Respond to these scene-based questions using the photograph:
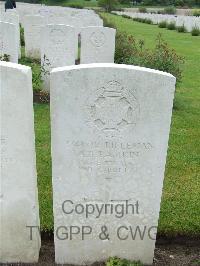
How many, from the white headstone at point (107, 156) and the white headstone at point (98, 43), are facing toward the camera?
2

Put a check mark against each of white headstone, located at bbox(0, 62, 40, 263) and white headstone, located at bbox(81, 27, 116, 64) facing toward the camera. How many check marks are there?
2

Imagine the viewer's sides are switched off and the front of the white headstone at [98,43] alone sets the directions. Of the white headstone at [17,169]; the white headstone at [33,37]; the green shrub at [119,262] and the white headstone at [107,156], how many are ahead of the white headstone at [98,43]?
3

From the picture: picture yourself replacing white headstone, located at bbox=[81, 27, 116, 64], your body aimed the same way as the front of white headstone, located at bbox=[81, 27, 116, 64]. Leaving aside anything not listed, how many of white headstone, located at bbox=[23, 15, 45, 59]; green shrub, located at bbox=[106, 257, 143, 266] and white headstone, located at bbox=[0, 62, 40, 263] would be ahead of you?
2

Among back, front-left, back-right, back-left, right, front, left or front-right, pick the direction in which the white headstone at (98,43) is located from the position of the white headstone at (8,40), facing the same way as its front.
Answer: left

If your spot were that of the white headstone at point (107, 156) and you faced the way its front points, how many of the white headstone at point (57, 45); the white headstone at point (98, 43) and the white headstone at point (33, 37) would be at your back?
3

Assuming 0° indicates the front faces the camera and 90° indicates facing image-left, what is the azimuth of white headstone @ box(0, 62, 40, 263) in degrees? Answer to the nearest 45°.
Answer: approximately 0°

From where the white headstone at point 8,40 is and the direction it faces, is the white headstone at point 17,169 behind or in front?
in front
